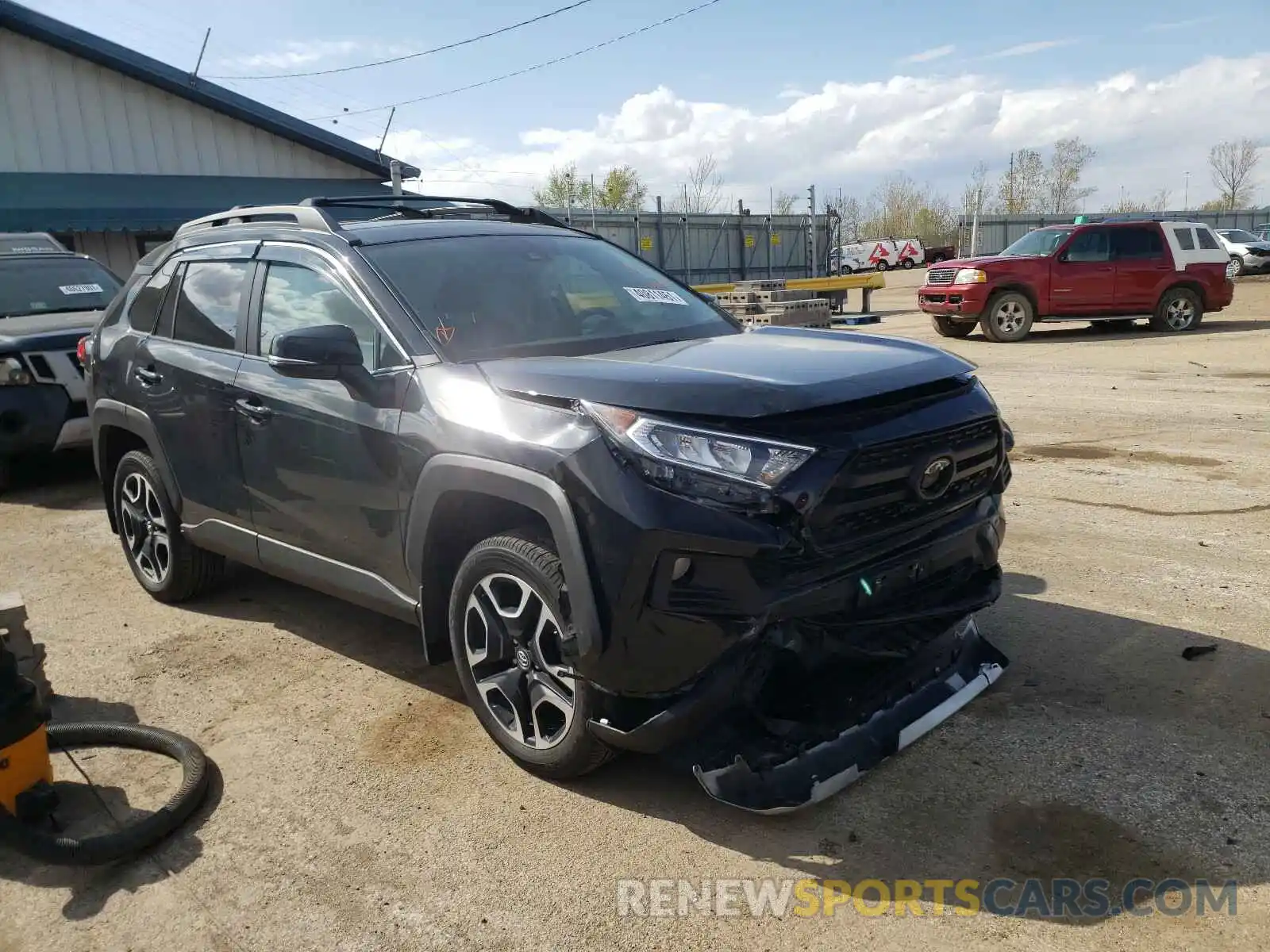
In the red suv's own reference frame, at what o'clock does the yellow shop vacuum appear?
The yellow shop vacuum is roughly at 11 o'clock from the red suv.

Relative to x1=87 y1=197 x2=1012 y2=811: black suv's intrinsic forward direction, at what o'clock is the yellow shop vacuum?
The yellow shop vacuum is roughly at 4 o'clock from the black suv.

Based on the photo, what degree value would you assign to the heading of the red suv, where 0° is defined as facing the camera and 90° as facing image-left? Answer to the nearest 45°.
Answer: approximately 45°

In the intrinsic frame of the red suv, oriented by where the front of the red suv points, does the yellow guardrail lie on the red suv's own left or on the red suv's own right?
on the red suv's own right

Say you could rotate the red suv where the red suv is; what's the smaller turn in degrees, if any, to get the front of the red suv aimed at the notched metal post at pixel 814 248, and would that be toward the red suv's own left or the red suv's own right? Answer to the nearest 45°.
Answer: approximately 90° to the red suv's own right

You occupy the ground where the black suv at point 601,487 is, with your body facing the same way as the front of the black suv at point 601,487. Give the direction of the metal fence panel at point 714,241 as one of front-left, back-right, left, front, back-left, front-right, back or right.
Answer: back-left

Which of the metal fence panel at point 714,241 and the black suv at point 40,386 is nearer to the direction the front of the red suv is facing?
the black suv

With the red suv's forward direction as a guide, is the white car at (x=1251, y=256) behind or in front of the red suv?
behind

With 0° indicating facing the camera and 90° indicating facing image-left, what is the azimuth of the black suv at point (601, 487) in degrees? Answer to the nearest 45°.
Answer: approximately 315°

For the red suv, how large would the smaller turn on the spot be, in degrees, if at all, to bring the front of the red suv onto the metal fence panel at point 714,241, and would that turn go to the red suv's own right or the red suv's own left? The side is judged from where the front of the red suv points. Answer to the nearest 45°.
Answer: approximately 90° to the red suv's own right

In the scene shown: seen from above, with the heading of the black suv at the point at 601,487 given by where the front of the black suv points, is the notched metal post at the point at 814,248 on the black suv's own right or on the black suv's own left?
on the black suv's own left

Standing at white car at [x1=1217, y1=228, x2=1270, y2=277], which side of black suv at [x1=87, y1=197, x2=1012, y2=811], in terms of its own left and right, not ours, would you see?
left

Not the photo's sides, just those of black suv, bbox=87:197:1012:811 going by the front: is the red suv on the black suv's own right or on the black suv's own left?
on the black suv's own left
